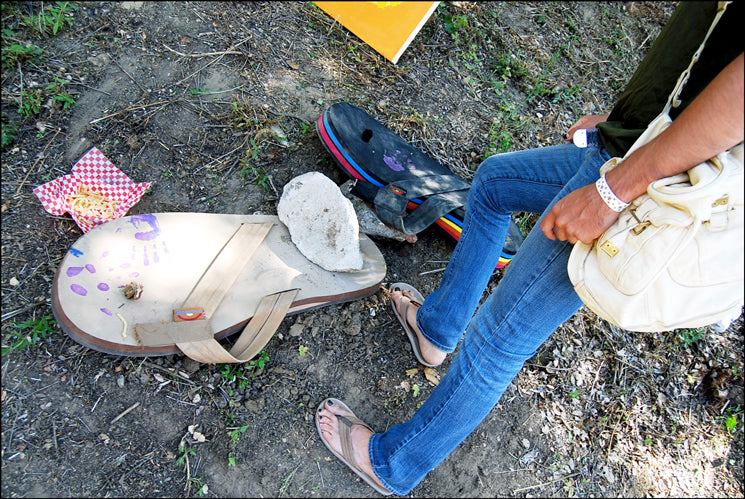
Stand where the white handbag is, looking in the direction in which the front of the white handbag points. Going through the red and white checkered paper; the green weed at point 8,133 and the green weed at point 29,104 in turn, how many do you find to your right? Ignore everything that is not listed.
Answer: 3

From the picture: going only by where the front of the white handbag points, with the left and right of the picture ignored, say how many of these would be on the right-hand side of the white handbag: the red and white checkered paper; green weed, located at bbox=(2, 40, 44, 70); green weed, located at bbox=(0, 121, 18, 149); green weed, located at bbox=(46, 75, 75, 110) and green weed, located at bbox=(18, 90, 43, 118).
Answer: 5

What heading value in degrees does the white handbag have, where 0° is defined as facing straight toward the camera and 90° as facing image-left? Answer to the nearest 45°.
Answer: approximately 0°

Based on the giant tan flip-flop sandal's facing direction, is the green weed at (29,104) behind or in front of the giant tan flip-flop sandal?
in front

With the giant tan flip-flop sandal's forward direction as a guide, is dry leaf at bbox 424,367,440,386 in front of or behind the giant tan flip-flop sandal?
behind

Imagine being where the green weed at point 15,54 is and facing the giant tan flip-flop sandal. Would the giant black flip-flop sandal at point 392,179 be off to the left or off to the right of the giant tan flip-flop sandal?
left

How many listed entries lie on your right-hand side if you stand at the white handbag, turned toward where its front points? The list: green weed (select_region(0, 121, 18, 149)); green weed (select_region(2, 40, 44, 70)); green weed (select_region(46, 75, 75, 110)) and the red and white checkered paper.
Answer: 4

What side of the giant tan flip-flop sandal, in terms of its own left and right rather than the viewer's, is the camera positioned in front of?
left

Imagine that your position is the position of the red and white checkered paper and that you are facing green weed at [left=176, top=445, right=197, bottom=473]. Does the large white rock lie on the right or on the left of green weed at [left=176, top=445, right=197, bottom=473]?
left

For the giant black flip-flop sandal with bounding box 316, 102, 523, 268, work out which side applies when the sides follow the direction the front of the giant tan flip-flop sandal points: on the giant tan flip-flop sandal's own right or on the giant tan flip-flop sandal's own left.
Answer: on the giant tan flip-flop sandal's own right

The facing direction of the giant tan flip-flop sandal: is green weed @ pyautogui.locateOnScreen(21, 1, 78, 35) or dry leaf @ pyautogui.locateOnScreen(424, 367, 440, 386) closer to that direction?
the green weed
